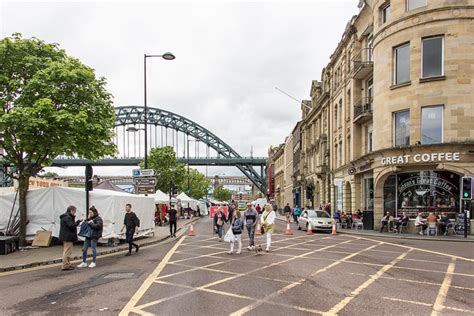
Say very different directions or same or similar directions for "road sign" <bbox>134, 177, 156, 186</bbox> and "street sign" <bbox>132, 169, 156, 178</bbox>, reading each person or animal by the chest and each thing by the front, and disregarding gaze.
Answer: same or similar directions

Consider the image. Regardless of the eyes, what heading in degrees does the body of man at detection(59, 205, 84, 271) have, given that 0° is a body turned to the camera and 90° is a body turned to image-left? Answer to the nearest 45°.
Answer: approximately 270°

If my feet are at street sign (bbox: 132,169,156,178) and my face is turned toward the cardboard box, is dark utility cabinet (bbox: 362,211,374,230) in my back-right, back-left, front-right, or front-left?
back-left

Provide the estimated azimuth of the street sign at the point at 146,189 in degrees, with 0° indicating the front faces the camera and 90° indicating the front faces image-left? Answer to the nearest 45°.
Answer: approximately 0°

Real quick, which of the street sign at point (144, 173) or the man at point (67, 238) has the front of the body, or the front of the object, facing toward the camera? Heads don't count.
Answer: the street sign

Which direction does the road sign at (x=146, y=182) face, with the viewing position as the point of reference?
facing the viewer

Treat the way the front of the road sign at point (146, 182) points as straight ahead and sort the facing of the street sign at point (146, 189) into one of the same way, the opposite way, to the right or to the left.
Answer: the same way

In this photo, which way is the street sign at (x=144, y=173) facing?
toward the camera

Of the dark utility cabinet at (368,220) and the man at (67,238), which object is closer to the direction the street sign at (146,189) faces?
the man

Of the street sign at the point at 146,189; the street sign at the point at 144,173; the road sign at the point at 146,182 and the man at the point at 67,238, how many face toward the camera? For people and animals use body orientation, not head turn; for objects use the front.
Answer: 3

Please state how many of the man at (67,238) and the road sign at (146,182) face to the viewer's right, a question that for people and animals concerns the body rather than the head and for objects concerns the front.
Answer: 1

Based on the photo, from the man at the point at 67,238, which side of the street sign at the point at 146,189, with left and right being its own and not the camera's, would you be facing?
front
